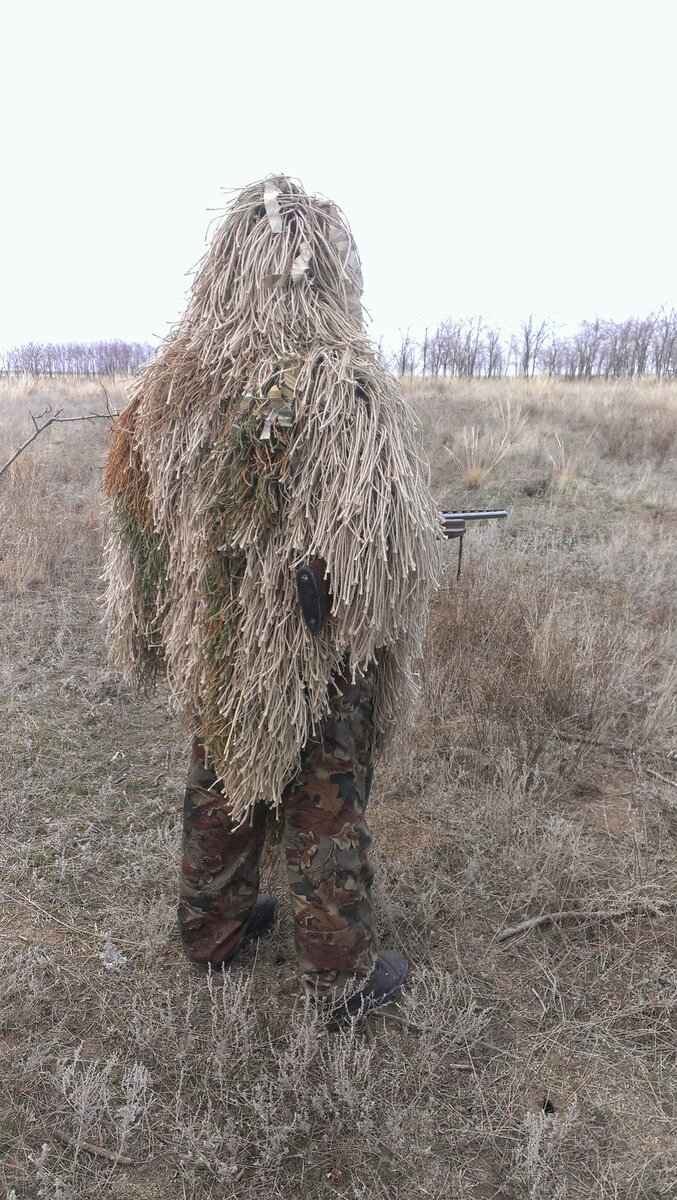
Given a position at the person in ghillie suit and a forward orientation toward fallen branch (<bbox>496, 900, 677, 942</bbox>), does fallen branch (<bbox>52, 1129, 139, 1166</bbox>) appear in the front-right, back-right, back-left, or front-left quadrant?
back-right

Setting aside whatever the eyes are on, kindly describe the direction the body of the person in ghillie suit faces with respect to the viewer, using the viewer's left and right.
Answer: facing away from the viewer and to the right of the viewer

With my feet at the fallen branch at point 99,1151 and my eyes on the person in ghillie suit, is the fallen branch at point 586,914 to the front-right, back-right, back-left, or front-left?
front-right

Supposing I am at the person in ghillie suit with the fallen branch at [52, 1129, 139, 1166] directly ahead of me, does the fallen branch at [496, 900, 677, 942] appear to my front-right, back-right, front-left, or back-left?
back-left
